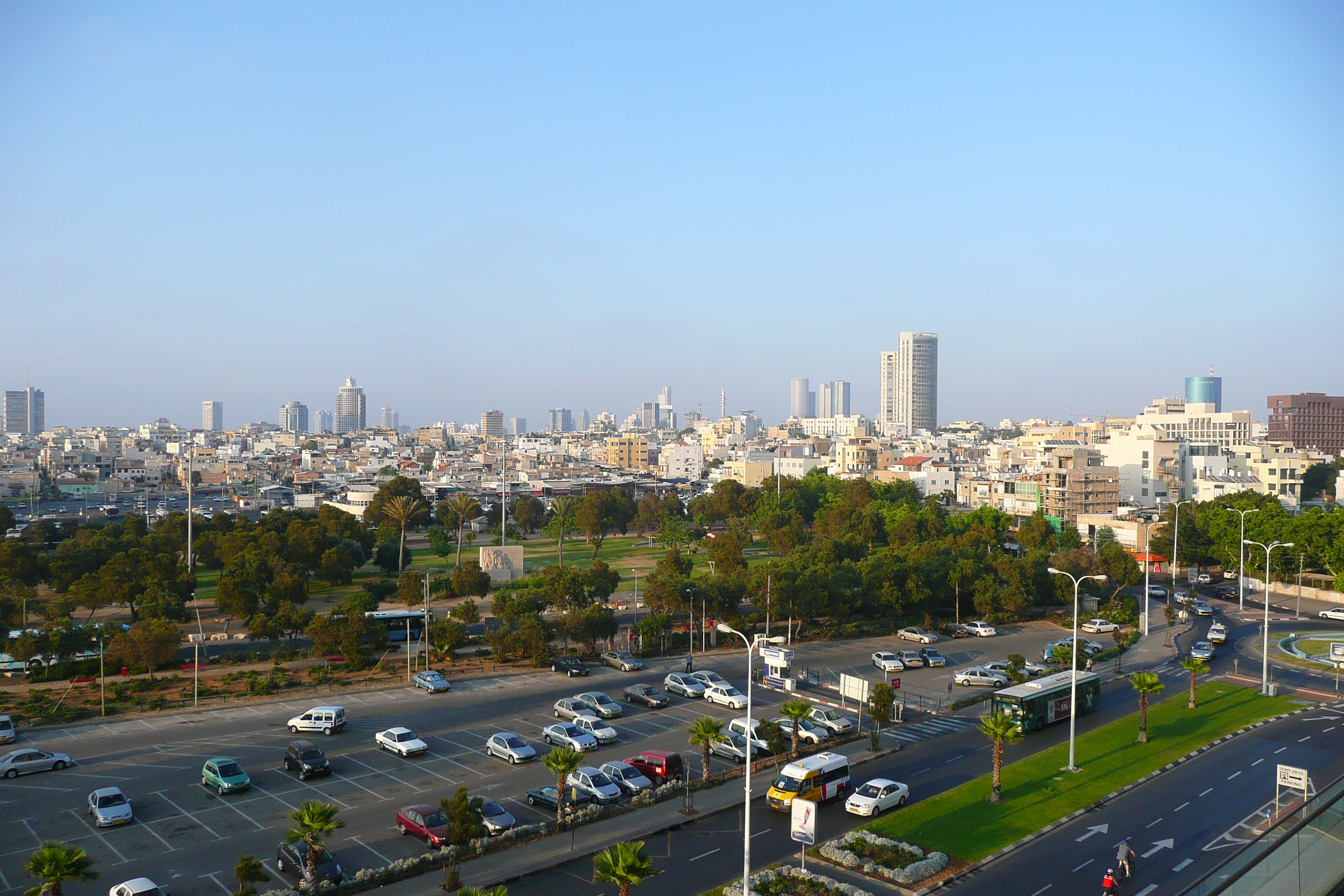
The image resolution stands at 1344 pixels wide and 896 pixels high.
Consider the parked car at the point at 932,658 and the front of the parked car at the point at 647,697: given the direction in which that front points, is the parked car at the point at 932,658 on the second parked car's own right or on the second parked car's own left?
on the second parked car's own left

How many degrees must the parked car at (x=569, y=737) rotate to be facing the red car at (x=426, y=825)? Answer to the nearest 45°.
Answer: approximately 90° to its right

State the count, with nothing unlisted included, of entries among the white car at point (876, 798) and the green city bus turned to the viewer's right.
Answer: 0

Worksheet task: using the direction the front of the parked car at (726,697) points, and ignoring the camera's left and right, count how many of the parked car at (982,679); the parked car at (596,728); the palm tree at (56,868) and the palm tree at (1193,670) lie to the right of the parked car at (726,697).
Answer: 2

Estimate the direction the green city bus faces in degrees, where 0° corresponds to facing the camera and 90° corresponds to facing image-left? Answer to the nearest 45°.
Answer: approximately 45°

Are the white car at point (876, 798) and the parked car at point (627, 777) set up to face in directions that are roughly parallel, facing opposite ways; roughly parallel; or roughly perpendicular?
roughly perpendicular

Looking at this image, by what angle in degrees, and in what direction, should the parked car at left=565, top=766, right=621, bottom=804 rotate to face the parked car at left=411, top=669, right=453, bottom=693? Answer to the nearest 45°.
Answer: approximately 180°

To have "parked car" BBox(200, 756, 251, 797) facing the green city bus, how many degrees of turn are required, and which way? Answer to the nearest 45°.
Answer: approximately 45° to its left

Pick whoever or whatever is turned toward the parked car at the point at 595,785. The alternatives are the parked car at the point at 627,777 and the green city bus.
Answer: the green city bus

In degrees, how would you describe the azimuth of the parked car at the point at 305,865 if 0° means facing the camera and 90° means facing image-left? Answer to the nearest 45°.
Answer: approximately 315°

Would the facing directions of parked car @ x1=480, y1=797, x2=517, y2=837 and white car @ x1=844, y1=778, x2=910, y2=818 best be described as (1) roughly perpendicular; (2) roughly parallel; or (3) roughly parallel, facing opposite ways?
roughly perpendicular

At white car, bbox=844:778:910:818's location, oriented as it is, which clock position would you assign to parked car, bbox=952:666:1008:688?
The parked car is roughly at 5 o'clock from the white car.

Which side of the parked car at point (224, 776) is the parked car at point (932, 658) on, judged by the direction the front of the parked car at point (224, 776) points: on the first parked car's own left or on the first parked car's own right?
on the first parked car's own left
